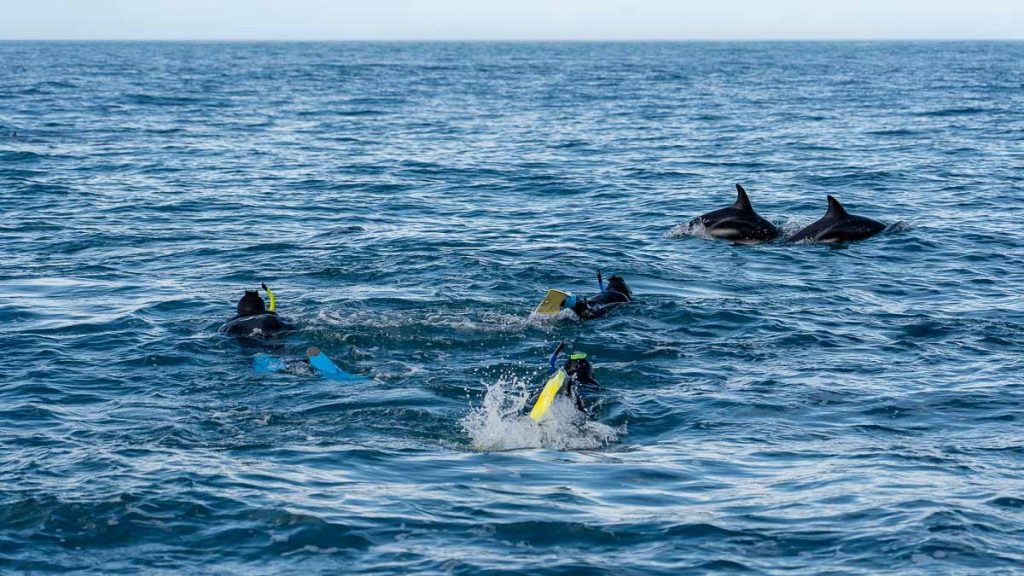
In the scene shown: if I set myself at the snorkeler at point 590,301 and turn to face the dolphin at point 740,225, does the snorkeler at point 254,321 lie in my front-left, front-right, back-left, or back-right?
back-left

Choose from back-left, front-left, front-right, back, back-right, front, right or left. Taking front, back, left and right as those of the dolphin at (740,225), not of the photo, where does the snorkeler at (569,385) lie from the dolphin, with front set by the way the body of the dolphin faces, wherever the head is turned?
right

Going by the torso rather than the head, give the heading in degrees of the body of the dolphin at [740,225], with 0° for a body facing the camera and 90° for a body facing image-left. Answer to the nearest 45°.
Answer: approximately 270°

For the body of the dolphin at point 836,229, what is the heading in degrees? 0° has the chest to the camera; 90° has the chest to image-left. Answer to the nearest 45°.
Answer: approximately 270°

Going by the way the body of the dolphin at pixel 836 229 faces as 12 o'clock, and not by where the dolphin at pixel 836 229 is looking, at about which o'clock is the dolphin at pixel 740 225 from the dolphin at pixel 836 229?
the dolphin at pixel 740 225 is roughly at 6 o'clock from the dolphin at pixel 836 229.

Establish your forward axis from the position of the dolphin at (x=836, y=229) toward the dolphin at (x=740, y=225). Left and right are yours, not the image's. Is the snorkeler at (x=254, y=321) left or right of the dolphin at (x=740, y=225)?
left

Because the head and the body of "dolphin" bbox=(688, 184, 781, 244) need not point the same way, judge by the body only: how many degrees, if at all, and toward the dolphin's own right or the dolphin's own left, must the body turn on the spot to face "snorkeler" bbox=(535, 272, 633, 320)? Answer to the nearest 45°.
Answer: approximately 90° to the dolphin's own right
